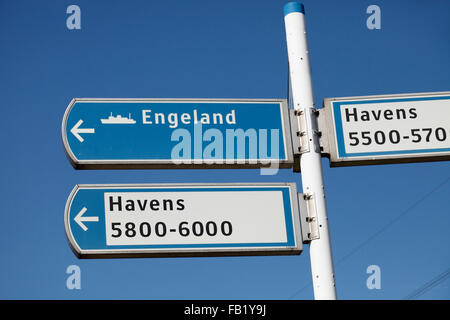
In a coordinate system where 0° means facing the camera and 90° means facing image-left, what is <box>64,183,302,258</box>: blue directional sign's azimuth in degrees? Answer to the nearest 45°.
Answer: approximately 0°

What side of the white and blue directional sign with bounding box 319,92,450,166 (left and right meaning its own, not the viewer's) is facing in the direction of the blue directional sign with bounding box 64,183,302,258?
right

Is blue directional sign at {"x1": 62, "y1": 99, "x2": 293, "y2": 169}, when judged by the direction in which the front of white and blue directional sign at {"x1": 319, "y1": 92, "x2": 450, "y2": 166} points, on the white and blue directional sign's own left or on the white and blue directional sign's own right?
on the white and blue directional sign's own right

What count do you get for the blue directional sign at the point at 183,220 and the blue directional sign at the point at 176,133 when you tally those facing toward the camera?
2

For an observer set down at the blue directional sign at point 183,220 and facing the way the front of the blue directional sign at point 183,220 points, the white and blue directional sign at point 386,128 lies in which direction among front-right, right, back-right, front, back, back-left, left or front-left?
left

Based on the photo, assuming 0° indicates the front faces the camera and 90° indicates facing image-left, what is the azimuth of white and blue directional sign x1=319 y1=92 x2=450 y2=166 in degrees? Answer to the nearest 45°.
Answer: approximately 0°

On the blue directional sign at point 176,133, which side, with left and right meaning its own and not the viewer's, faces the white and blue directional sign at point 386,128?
left

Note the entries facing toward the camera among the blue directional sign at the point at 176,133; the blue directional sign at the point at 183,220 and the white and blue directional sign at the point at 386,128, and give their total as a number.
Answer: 3
